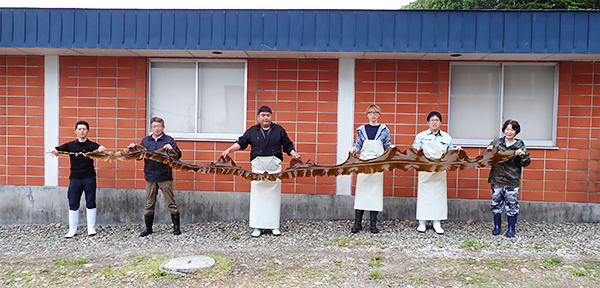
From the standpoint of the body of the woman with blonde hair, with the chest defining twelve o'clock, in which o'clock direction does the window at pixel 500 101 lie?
The window is roughly at 8 o'clock from the woman with blonde hair.

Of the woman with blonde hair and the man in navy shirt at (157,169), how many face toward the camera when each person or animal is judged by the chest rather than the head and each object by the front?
2

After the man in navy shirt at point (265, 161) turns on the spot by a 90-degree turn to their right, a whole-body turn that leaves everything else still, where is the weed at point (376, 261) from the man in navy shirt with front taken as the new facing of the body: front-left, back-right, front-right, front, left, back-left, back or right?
back-left

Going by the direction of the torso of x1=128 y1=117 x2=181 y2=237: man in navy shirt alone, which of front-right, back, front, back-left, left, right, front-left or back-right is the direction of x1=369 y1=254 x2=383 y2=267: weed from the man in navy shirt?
front-left

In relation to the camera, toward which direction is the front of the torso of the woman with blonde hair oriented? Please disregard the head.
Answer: toward the camera

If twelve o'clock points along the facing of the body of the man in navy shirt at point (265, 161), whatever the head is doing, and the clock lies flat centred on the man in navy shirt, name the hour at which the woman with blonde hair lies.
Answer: The woman with blonde hair is roughly at 9 o'clock from the man in navy shirt.

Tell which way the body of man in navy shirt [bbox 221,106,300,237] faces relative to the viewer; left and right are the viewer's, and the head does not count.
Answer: facing the viewer

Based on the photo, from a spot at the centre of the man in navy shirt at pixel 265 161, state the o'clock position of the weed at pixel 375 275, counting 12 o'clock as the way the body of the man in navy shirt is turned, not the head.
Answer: The weed is roughly at 11 o'clock from the man in navy shirt.

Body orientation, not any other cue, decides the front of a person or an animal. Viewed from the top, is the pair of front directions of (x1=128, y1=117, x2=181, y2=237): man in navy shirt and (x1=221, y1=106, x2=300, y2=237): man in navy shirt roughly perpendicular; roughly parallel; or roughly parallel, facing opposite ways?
roughly parallel

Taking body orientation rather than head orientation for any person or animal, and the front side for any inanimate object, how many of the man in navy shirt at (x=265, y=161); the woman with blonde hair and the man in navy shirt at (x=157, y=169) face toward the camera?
3

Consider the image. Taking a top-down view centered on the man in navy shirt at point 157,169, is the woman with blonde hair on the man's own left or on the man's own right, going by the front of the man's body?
on the man's own left

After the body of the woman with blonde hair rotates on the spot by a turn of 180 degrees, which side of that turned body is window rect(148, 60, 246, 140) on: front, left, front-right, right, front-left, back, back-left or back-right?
left

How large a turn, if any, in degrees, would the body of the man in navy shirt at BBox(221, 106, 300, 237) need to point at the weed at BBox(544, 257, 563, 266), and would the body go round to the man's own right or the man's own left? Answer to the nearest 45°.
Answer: approximately 45° to the man's own left
